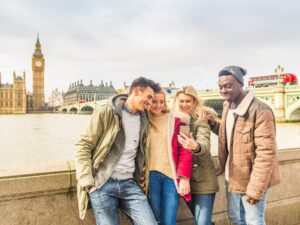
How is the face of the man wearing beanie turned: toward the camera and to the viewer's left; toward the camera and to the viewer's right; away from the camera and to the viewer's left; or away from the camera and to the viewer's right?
toward the camera and to the viewer's left

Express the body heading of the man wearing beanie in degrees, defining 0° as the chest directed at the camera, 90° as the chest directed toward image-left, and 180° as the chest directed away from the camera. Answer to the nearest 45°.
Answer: approximately 45°

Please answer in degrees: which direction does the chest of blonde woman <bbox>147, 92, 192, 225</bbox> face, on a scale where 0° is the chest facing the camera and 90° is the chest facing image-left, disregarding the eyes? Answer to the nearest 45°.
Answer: approximately 0°

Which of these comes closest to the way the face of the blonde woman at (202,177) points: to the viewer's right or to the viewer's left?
to the viewer's left

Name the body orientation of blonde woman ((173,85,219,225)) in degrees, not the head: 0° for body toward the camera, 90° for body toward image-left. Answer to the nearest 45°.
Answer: approximately 45°
